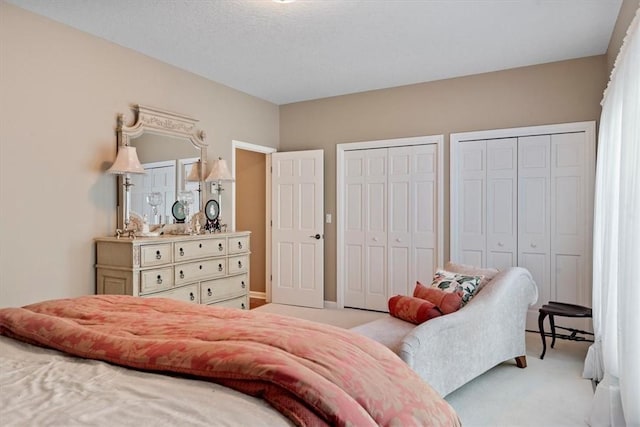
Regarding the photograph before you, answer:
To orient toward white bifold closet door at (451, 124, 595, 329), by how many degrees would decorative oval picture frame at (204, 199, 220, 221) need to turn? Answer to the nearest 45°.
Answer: approximately 45° to its left

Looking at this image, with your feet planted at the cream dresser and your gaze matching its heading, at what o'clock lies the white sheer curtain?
The white sheer curtain is roughly at 12 o'clock from the cream dresser.

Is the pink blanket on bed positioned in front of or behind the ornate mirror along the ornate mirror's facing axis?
in front

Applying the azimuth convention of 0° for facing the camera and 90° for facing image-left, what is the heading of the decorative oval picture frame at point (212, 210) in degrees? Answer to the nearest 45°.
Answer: approximately 315°

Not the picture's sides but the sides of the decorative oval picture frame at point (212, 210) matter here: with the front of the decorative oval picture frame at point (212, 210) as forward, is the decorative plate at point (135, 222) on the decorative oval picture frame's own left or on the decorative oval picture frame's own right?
on the decorative oval picture frame's own right

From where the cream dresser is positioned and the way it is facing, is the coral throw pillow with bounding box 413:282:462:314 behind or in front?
in front

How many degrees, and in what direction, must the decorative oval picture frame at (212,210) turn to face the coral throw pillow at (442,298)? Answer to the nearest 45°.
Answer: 0° — it already faces it

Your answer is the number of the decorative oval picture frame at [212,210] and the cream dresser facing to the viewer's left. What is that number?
0

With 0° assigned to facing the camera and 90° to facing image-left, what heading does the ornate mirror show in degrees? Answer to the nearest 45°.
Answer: approximately 315°

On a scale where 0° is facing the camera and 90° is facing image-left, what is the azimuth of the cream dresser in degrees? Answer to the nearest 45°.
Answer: approximately 315°

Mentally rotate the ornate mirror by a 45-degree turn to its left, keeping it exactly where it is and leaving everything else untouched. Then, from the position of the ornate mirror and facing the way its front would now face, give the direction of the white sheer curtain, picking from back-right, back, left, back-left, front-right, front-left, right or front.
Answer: front-right

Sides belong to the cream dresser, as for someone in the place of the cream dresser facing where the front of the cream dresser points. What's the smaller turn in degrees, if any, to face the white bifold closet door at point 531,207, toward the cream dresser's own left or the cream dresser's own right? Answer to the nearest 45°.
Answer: approximately 45° to the cream dresser's own left

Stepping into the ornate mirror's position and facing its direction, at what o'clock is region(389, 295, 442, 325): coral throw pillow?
The coral throw pillow is roughly at 12 o'clock from the ornate mirror.
